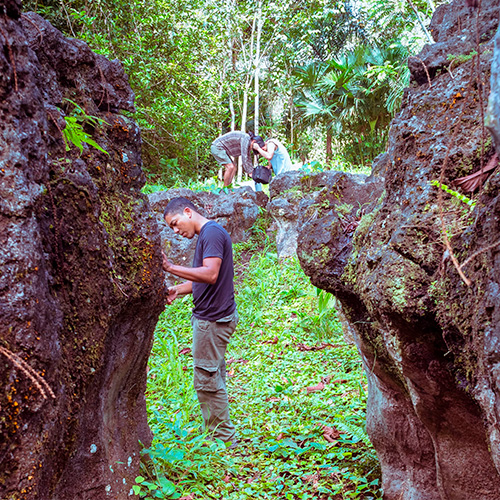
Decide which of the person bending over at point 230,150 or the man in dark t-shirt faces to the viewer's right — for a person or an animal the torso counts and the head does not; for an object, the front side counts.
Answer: the person bending over

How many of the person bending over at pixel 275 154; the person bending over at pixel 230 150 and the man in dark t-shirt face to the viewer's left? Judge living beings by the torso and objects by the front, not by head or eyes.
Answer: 2

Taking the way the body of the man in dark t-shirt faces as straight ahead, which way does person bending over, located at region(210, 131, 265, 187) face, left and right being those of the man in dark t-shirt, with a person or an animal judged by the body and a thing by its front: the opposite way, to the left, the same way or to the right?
the opposite way

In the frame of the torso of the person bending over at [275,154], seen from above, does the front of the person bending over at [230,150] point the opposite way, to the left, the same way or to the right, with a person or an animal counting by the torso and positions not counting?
the opposite way

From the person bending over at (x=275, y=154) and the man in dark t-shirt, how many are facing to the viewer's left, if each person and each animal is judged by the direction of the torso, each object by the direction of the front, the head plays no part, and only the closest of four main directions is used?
2

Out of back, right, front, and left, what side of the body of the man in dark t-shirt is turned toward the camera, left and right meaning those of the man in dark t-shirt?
left

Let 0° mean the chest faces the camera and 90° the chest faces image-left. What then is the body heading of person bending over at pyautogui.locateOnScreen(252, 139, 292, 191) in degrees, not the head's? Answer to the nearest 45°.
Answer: approximately 90°

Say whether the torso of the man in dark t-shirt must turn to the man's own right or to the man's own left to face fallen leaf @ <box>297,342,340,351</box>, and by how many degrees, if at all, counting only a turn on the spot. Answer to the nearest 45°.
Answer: approximately 135° to the man's own right

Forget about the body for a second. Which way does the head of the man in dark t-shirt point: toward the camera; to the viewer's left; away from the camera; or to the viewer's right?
to the viewer's left
